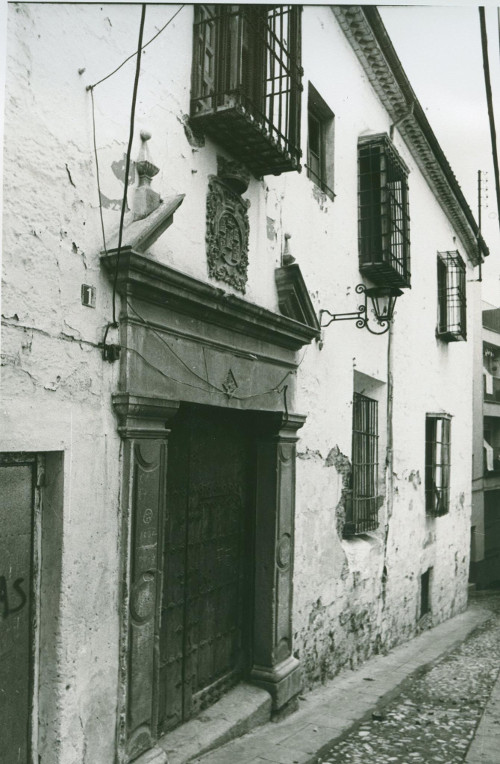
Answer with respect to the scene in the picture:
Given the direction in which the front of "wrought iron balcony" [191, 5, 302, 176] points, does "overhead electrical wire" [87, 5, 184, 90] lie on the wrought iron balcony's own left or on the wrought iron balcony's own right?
on the wrought iron balcony's own right

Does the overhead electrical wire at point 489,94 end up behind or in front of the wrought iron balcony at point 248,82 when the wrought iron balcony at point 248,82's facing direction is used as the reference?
in front

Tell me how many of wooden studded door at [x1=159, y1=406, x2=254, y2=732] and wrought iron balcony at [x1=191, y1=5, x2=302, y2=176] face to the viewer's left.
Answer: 0

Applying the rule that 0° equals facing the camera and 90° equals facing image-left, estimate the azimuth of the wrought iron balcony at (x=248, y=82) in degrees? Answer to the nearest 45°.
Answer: approximately 315°

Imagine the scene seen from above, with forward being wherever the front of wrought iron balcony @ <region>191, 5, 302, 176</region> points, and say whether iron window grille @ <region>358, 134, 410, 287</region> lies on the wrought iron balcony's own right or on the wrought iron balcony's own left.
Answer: on the wrought iron balcony's own left

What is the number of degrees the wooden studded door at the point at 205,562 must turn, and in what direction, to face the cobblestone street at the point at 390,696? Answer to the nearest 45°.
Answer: approximately 90° to its left
